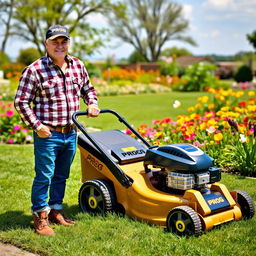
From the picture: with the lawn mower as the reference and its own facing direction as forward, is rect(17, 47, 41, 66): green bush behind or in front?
behind

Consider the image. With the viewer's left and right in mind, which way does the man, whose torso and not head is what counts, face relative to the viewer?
facing the viewer and to the right of the viewer

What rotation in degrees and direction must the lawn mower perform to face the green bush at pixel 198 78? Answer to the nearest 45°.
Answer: approximately 135° to its left

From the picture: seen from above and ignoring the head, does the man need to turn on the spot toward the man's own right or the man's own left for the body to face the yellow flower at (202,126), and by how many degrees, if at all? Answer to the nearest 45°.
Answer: approximately 90° to the man's own left

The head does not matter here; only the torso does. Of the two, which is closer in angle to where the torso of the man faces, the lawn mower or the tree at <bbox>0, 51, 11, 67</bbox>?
the lawn mower

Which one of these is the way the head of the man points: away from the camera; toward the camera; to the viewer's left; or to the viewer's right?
toward the camera

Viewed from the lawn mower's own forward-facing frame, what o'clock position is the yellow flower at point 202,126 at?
The yellow flower is roughly at 8 o'clock from the lawn mower.

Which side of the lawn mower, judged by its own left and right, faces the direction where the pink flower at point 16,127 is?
back

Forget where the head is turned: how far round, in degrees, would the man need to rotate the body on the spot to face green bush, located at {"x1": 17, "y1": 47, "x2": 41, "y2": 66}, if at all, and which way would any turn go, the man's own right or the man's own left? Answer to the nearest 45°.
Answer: approximately 135° to the man's own left
